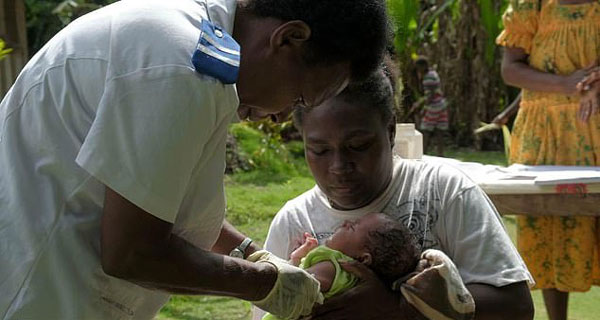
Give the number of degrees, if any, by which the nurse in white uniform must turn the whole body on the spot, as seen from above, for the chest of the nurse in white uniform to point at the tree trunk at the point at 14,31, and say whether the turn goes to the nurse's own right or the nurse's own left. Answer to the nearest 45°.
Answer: approximately 90° to the nurse's own left

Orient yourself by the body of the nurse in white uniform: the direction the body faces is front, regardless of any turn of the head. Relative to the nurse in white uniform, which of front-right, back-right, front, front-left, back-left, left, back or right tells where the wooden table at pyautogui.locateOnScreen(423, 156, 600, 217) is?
front-left

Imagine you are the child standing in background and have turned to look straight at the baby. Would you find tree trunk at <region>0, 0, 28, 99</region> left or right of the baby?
right

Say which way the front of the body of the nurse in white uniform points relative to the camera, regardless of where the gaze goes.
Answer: to the viewer's right

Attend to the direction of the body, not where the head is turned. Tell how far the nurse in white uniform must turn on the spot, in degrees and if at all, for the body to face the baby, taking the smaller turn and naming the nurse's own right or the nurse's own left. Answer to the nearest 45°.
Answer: approximately 45° to the nurse's own left

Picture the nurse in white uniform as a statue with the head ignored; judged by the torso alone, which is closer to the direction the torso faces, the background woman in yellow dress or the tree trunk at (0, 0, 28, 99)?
the background woman in yellow dress

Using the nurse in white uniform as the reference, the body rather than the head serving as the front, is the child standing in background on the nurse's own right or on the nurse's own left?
on the nurse's own left
